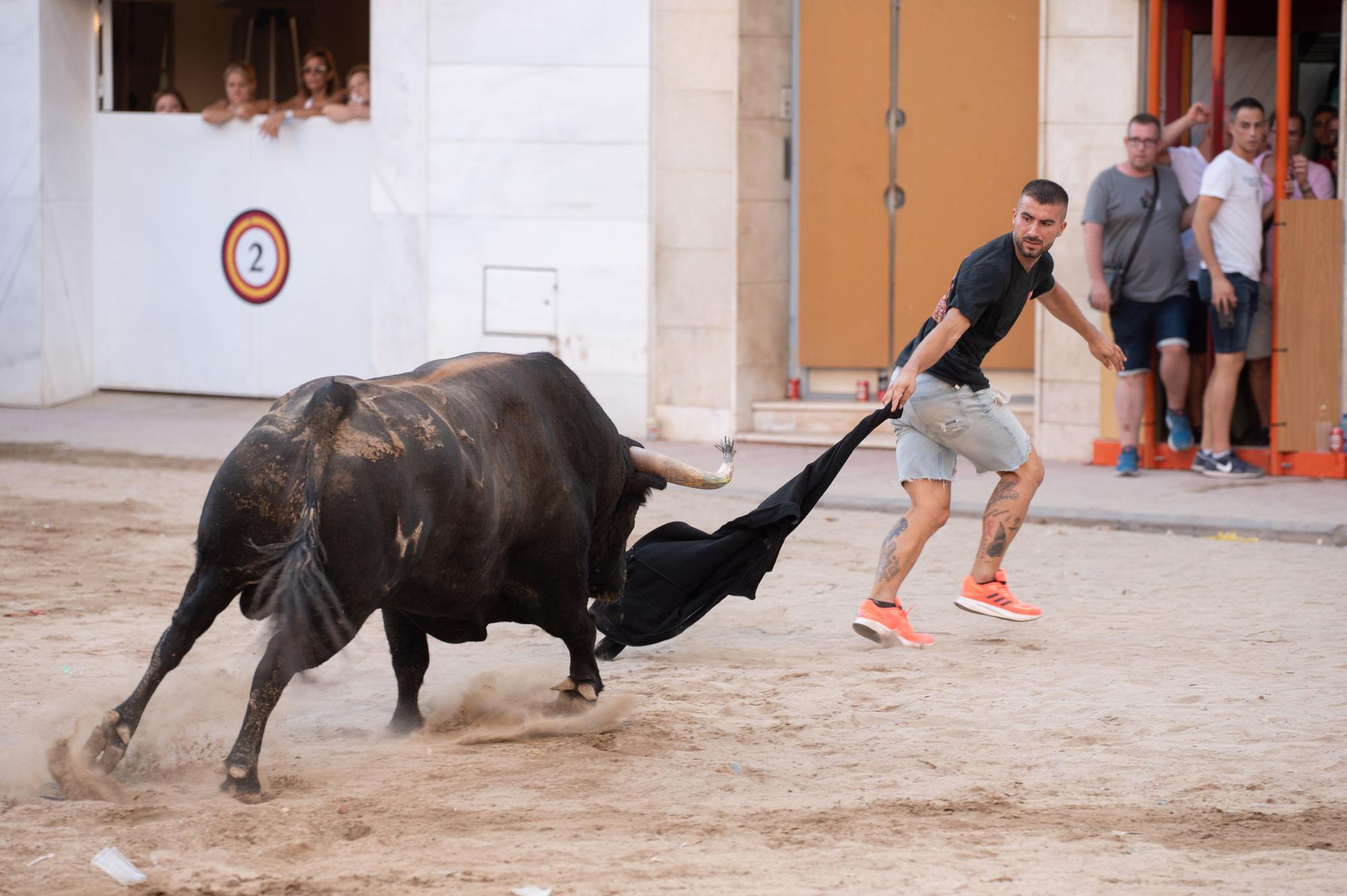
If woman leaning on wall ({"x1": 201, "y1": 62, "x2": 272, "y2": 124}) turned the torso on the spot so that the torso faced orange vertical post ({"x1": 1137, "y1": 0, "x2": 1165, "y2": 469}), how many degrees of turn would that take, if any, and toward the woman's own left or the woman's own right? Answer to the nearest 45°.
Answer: approximately 45° to the woman's own left

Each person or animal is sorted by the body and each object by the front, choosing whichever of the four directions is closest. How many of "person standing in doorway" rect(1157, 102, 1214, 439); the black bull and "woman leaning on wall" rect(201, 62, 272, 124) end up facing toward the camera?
2

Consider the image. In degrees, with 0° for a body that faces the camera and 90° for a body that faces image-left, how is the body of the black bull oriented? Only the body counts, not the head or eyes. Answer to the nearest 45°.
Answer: approximately 225°

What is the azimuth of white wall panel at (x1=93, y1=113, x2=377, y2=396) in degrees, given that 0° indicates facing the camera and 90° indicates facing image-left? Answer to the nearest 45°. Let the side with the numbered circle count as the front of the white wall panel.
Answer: approximately 0°

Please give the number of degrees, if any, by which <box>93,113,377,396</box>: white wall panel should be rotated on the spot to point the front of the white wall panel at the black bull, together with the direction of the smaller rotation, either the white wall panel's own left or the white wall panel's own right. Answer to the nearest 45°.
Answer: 0° — it already faces it

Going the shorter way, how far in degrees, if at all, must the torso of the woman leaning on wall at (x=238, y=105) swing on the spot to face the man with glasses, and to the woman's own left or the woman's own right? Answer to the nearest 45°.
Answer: approximately 45° to the woman's own left

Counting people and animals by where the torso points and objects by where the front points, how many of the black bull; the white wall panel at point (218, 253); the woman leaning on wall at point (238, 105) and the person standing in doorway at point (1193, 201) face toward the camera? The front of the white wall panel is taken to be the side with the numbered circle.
3

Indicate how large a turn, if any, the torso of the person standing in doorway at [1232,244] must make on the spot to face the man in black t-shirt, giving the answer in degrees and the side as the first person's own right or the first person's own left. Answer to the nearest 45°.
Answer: approximately 45° to the first person's own right
